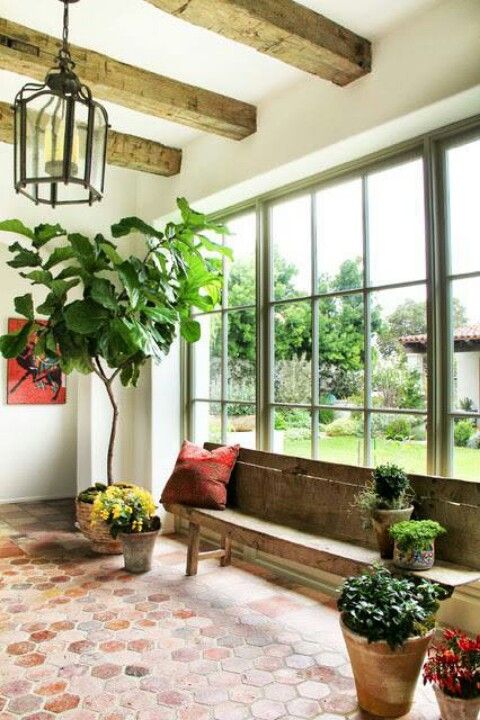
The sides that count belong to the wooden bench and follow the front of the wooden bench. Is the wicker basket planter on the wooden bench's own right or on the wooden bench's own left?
on the wooden bench's own right

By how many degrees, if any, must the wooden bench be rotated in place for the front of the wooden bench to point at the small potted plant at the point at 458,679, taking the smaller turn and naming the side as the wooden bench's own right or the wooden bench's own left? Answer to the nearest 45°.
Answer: approximately 90° to the wooden bench's own left

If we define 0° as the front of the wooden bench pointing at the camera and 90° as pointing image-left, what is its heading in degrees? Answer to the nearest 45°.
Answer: approximately 45°

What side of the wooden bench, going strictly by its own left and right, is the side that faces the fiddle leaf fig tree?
right
